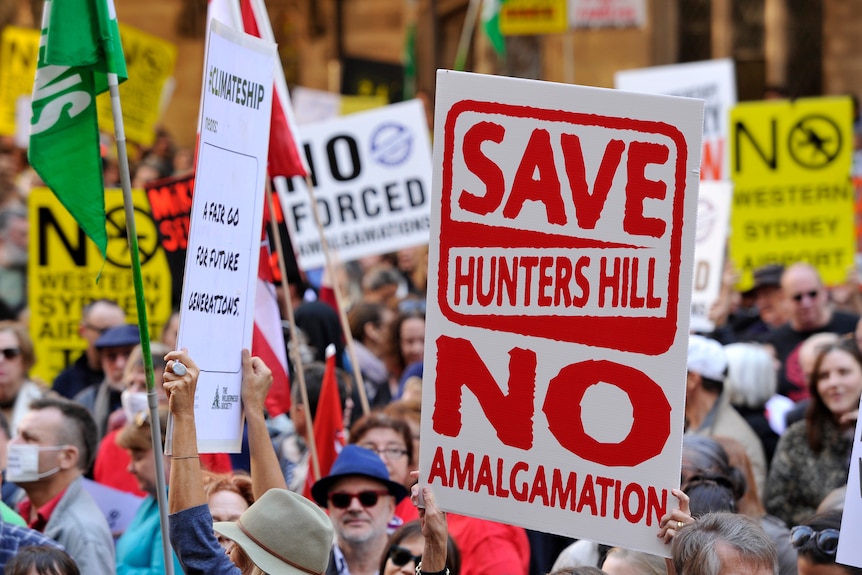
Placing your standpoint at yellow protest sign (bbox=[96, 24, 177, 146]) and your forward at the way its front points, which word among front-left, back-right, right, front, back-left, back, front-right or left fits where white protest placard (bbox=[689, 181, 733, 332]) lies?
front-left

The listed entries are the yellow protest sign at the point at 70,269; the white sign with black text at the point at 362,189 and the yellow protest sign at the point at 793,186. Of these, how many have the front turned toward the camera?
3

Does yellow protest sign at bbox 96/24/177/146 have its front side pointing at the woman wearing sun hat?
yes

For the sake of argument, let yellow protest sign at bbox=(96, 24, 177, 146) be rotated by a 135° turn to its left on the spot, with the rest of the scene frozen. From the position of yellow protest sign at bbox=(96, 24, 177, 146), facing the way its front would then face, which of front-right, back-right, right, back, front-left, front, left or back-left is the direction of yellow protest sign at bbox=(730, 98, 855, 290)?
right

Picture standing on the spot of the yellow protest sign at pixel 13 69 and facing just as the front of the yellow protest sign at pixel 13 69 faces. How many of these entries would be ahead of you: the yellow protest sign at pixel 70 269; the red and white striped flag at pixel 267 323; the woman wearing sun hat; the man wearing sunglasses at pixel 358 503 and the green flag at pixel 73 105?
5

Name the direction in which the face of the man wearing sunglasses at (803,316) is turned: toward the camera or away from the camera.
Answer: toward the camera

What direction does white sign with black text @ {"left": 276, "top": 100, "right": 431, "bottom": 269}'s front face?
toward the camera

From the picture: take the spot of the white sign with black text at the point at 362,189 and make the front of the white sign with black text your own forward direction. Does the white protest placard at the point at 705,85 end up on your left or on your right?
on your left

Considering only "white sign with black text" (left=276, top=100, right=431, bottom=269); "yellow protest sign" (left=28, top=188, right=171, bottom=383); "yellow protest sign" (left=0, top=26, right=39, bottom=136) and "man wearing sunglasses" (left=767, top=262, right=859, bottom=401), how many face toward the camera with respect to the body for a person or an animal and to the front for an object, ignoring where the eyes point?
4

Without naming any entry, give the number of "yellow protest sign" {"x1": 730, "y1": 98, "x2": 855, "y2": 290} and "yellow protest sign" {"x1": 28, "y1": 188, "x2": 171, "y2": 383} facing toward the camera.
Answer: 2

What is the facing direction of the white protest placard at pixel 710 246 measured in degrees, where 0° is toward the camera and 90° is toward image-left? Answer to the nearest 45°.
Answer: approximately 0°

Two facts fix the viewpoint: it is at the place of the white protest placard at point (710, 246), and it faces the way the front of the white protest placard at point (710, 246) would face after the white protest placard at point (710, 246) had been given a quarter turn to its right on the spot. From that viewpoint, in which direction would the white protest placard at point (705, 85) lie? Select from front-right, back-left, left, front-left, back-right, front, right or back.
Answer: right

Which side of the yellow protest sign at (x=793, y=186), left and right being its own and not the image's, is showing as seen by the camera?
front

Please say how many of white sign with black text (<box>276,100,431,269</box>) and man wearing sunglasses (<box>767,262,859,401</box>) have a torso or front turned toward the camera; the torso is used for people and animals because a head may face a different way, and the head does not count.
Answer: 2
